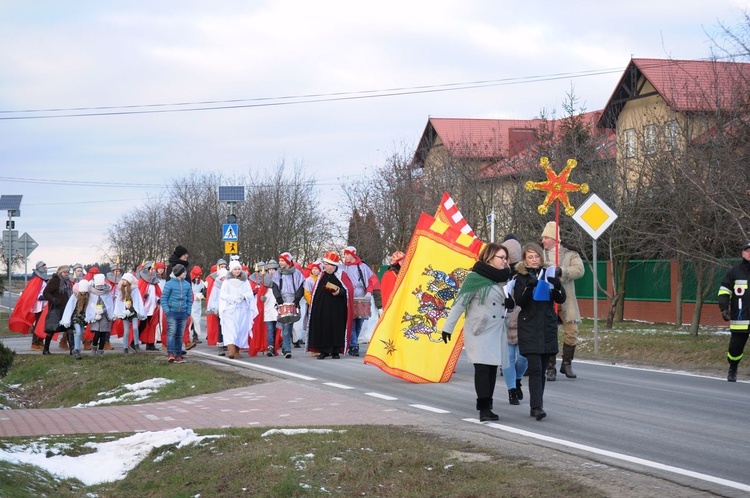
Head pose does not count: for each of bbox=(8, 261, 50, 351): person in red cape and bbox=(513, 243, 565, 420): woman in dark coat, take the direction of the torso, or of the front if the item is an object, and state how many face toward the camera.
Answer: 1

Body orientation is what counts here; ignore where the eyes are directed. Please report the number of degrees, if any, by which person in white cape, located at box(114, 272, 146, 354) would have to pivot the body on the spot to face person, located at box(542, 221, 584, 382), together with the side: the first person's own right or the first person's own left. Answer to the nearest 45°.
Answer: approximately 45° to the first person's own left

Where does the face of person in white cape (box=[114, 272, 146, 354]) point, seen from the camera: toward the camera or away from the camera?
toward the camera

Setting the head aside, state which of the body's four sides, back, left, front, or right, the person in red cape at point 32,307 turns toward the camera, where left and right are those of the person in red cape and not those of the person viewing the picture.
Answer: right

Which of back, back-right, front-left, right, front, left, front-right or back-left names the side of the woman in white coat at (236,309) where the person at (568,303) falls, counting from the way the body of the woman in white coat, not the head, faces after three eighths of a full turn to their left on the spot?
right

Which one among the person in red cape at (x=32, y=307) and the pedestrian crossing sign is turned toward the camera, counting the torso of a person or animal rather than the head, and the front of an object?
the pedestrian crossing sign

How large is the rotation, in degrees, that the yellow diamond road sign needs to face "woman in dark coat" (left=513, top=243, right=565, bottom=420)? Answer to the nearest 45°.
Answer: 0° — it already faces them

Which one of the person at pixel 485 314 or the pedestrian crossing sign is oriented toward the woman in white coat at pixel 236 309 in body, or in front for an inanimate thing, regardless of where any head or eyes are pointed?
the pedestrian crossing sign

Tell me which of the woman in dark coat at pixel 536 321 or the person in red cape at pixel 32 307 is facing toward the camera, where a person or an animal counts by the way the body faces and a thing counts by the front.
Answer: the woman in dark coat

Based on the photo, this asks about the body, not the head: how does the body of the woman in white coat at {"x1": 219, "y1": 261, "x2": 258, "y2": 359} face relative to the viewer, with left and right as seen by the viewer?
facing the viewer

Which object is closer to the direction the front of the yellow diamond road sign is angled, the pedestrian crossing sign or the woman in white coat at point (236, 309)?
the woman in white coat

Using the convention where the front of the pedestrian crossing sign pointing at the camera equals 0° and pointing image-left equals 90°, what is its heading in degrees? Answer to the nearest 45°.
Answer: approximately 0°

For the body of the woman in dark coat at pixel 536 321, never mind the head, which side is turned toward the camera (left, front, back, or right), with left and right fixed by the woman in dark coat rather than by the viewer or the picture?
front

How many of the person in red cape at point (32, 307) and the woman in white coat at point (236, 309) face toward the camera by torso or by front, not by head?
1

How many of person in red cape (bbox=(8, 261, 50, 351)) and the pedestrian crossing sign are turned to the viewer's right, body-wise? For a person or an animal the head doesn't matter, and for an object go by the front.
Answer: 1

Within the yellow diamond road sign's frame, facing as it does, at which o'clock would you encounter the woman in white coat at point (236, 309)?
The woman in white coat is roughly at 3 o'clock from the yellow diamond road sign.

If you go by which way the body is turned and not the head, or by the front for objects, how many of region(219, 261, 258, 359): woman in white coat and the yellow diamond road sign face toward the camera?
2
